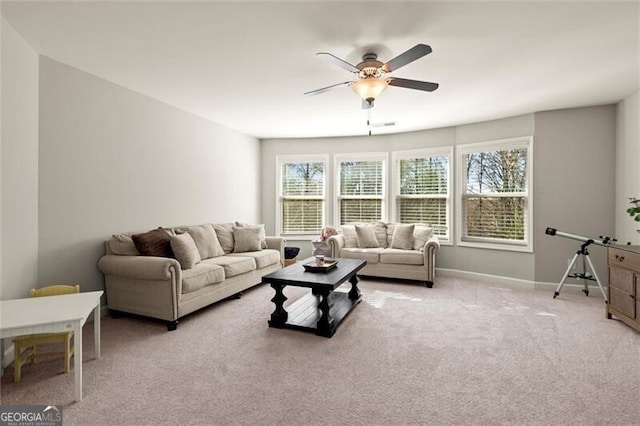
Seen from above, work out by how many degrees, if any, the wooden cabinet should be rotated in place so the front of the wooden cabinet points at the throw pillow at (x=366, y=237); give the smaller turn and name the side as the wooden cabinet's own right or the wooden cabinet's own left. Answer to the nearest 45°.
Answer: approximately 45° to the wooden cabinet's own right

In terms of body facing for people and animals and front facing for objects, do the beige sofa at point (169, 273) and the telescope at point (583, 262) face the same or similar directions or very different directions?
very different directions

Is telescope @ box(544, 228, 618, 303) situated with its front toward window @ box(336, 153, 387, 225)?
yes

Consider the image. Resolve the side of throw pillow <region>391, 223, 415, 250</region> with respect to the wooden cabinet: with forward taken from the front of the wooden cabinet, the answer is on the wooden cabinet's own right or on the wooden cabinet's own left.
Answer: on the wooden cabinet's own right

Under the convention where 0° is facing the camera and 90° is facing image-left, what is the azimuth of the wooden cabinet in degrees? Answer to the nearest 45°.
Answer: approximately 45°

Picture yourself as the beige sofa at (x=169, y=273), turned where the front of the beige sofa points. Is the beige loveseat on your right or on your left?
on your left

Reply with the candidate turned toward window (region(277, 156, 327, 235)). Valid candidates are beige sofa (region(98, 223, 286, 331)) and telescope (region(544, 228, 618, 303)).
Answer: the telescope

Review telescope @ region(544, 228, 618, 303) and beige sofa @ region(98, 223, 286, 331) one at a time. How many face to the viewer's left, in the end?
1

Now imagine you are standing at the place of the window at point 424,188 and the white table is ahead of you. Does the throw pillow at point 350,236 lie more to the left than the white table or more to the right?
right

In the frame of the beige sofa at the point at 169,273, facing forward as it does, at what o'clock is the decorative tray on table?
The decorative tray on table is roughly at 11 o'clock from the beige sofa.

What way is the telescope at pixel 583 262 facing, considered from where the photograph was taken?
facing to the left of the viewer

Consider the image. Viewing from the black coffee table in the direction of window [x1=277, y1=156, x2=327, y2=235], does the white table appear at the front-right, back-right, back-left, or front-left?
back-left

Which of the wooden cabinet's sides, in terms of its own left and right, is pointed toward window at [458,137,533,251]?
right

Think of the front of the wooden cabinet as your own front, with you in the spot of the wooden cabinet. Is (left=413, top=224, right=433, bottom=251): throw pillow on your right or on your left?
on your right

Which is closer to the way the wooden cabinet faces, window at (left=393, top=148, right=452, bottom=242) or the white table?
the white table
